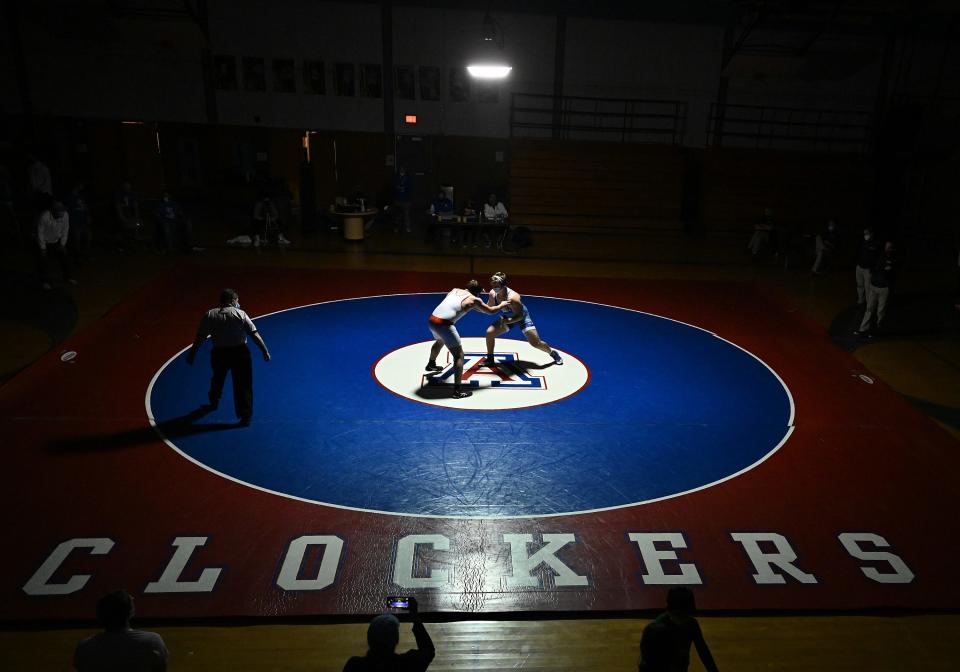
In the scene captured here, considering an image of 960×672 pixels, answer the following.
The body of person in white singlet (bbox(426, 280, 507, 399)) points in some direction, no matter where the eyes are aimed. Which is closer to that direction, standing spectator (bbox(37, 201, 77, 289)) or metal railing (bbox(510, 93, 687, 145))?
the metal railing

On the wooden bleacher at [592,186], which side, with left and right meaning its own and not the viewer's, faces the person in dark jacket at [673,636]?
front

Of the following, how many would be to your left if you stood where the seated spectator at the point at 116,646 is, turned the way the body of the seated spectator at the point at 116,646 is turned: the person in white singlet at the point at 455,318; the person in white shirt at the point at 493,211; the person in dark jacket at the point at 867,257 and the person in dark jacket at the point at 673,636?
0

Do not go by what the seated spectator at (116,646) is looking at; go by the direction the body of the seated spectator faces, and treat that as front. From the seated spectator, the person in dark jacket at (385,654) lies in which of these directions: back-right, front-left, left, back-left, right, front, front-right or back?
back-right

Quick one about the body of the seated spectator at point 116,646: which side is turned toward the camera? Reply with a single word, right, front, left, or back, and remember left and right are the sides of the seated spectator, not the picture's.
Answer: back

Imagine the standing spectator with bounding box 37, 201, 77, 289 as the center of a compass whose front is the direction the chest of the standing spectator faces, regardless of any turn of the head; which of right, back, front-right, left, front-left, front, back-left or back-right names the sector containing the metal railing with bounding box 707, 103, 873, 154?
front-left

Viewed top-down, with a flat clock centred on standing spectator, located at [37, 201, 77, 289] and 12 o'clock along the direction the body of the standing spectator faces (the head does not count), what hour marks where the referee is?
The referee is roughly at 1 o'clock from the standing spectator.

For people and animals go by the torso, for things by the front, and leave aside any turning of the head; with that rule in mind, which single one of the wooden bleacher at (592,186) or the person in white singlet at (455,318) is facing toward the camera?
the wooden bleacher

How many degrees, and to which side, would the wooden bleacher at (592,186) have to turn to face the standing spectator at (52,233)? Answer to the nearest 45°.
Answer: approximately 45° to its right

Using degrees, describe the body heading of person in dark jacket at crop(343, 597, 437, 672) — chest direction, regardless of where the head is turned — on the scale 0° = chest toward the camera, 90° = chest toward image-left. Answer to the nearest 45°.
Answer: approximately 180°

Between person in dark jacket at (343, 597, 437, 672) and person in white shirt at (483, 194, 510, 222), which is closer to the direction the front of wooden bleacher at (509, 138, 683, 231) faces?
the person in dark jacket

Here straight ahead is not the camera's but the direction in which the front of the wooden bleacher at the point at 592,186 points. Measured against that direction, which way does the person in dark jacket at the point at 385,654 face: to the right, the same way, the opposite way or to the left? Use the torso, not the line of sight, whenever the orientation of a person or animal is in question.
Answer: the opposite way

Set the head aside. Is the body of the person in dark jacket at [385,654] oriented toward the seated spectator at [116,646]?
no

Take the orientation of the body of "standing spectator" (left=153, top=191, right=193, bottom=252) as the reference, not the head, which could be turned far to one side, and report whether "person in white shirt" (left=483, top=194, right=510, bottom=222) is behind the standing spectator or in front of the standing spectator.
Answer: in front

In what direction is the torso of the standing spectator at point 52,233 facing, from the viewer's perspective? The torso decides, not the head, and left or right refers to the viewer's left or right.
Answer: facing the viewer and to the right of the viewer

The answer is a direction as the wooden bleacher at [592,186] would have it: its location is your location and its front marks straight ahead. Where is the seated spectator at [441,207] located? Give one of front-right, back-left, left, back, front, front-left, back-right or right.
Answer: front-right

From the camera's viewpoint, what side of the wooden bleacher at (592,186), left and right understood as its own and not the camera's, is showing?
front

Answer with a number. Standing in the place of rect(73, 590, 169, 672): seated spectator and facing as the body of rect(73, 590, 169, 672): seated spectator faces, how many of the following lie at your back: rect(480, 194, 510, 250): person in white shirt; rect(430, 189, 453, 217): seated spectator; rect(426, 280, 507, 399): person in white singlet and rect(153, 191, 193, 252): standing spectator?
0

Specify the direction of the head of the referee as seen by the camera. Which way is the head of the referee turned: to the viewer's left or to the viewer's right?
to the viewer's right

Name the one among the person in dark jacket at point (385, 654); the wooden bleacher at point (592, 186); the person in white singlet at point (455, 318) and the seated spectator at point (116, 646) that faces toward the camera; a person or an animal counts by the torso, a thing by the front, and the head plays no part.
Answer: the wooden bleacher
